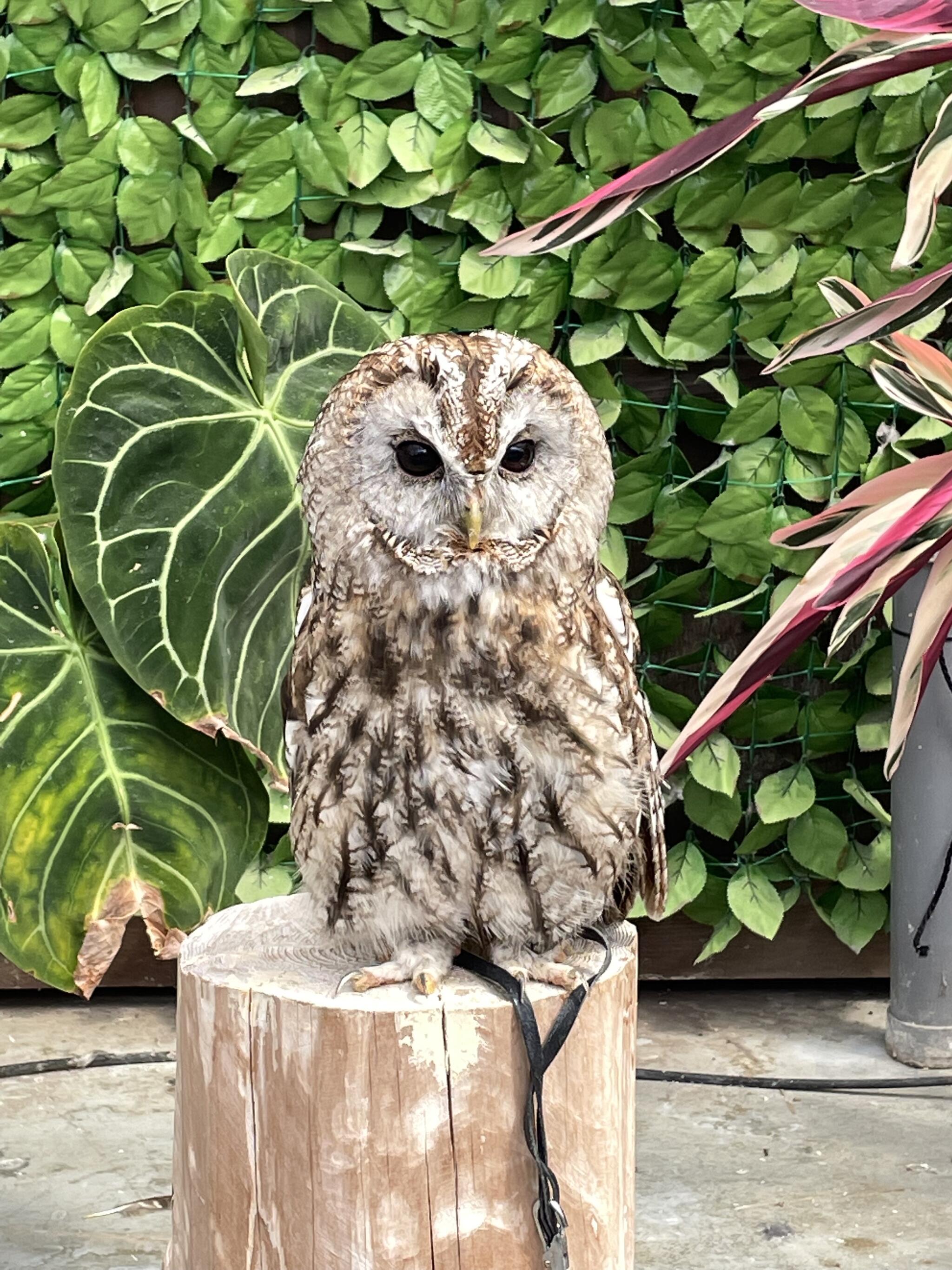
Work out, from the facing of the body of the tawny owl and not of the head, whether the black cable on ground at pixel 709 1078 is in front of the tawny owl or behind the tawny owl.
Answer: behind

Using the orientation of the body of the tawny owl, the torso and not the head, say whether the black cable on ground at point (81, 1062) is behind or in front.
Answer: behind

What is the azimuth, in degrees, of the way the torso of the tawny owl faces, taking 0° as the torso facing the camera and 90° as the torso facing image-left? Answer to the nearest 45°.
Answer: approximately 0°
